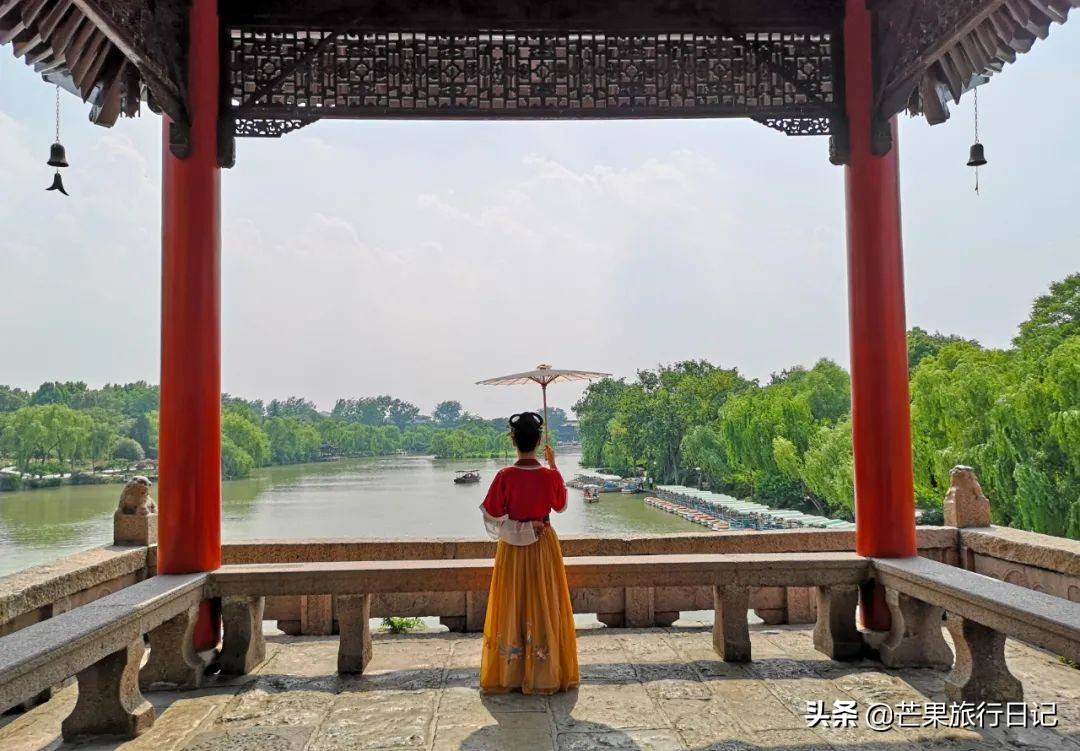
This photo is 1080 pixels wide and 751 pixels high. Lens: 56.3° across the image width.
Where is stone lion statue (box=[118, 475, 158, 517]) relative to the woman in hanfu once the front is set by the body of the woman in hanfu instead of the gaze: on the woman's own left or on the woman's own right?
on the woman's own left

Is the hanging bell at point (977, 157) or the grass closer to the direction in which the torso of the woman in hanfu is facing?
the grass

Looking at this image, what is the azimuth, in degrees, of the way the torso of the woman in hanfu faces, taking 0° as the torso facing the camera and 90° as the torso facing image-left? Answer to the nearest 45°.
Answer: approximately 180°

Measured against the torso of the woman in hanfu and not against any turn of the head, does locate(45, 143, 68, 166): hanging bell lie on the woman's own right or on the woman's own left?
on the woman's own left

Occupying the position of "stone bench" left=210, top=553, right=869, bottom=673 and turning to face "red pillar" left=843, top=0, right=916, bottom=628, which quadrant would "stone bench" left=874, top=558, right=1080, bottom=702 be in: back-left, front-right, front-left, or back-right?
front-right

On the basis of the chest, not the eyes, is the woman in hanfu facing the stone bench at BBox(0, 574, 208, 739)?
no

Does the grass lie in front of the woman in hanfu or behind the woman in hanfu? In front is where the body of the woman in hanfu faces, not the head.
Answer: in front

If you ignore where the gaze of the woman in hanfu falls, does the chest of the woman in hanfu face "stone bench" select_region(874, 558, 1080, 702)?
no

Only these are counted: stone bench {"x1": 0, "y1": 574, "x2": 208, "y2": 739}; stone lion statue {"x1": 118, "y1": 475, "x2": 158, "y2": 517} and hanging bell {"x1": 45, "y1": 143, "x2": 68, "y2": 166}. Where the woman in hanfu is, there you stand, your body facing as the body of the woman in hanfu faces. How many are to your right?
0

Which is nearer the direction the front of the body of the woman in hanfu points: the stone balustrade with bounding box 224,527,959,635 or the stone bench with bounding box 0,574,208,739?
the stone balustrade

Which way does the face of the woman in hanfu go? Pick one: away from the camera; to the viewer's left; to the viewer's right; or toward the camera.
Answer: away from the camera

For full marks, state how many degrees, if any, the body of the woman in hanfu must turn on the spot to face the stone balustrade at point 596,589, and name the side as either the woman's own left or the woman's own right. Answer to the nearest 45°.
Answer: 0° — they already face it

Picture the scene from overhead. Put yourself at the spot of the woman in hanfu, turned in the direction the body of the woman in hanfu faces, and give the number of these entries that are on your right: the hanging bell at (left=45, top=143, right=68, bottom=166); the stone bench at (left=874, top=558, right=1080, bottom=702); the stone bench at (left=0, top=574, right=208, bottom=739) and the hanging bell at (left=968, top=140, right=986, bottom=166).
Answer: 2

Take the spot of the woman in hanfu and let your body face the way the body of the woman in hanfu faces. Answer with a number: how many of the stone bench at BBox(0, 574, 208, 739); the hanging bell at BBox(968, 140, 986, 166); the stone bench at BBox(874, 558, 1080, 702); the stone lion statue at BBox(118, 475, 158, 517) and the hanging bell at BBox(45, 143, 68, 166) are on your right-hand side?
2
